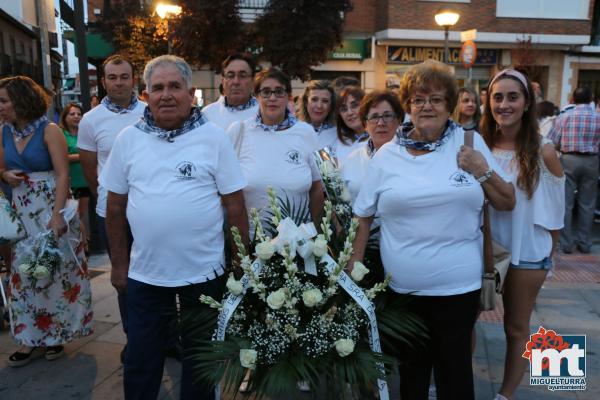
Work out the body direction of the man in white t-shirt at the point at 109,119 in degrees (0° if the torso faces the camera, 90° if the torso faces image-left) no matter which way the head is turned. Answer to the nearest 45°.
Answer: approximately 0°

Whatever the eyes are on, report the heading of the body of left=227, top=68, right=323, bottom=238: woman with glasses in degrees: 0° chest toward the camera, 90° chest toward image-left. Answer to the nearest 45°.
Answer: approximately 0°

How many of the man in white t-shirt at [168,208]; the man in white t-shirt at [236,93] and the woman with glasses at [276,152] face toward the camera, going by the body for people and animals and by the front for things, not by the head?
3

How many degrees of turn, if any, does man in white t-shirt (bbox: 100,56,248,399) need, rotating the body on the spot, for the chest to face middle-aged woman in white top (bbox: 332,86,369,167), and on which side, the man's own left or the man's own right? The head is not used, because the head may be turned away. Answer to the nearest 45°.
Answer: approximately 135° to the man's own left

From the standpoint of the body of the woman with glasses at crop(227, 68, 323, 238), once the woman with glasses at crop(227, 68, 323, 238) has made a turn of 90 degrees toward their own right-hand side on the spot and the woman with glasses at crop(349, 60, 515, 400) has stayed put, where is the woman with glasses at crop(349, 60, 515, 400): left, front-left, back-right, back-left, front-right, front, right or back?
back-left

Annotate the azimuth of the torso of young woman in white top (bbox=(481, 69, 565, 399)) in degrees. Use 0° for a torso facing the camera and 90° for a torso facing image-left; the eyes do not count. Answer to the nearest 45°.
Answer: approximately 45°

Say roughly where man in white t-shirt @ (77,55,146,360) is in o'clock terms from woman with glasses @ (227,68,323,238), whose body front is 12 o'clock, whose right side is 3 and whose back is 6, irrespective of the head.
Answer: The man in white t-shirt is roughly at 4 o'clock from the woman with glasses.
